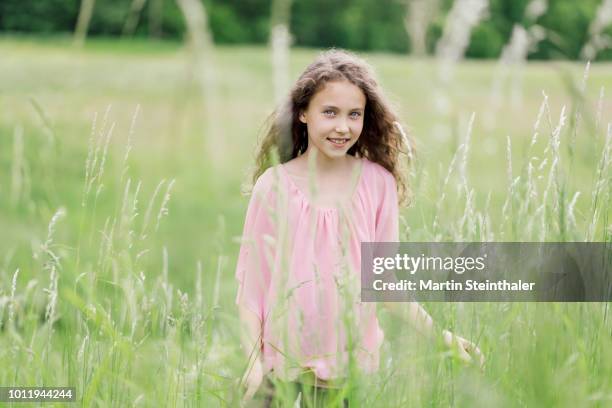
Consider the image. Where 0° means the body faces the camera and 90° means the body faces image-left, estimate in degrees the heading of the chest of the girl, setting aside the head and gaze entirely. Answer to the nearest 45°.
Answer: approximately 0°
